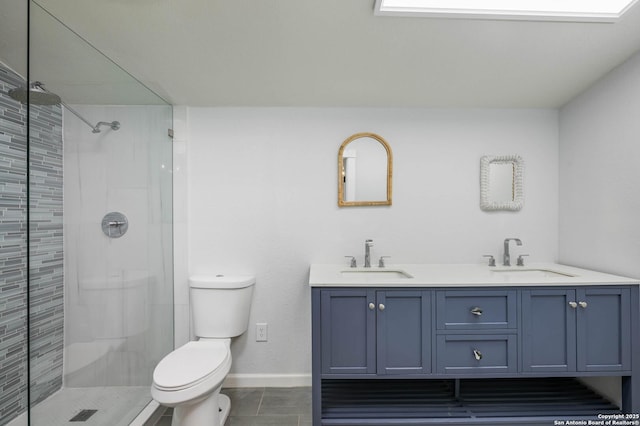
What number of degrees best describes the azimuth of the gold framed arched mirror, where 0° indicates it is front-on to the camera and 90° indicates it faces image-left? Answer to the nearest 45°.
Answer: approximately 0°

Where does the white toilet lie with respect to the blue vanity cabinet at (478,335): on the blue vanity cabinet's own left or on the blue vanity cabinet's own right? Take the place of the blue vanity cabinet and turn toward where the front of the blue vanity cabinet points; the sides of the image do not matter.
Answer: on the blue vanity cabinet's own right

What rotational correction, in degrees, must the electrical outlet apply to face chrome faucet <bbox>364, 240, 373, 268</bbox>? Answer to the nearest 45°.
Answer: approximately 90° to its left

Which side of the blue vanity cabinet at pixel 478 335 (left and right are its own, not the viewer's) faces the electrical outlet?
right

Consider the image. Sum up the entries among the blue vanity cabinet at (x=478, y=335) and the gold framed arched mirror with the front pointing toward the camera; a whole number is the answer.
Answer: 2

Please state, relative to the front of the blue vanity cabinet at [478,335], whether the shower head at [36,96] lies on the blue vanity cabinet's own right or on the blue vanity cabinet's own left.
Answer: on the blue vanity cabinet's own right

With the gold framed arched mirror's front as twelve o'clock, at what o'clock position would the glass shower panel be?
The glass shower panel is roughly at 2 o'clock from the gold framed arched mirror.

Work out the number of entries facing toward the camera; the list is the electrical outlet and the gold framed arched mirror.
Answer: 2
